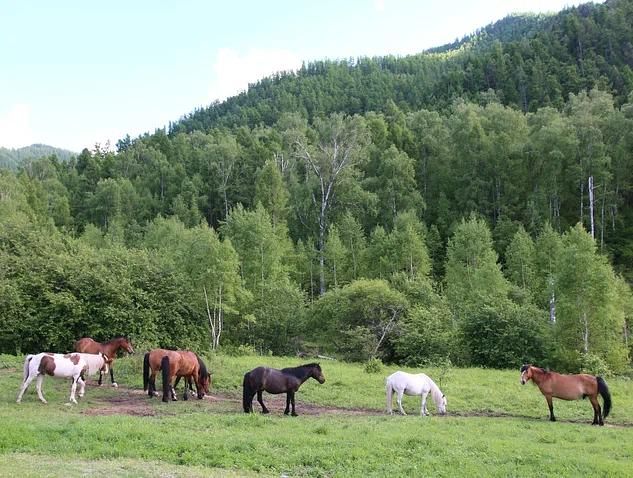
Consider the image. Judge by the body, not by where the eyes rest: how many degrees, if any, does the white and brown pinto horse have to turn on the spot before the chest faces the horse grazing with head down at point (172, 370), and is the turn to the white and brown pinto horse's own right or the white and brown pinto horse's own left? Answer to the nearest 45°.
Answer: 0° — it already faces it

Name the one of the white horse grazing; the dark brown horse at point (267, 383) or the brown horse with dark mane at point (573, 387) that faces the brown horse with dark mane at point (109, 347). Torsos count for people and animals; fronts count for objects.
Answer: the brown horse with dark mane at point (573, 387)

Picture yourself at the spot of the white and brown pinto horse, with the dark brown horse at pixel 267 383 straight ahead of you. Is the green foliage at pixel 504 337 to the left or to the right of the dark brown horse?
left

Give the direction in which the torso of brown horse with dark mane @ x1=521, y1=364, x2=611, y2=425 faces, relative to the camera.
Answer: to the viewer's left

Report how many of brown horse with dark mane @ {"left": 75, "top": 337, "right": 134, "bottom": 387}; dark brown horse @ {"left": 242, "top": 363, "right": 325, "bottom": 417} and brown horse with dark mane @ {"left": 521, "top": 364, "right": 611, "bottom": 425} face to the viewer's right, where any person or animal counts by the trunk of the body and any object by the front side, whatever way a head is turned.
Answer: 2

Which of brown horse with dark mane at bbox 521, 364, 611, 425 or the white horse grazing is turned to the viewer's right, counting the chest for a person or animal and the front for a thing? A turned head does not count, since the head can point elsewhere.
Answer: the white horse grazing

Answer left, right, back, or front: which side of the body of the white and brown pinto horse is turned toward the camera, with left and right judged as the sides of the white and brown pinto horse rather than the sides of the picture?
right

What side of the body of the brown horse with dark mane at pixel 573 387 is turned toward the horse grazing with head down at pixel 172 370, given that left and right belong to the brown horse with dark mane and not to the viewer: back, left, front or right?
front

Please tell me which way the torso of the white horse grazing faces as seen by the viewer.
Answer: to the viewer's right

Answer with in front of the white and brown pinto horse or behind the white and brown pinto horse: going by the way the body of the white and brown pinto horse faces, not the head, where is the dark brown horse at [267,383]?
in front

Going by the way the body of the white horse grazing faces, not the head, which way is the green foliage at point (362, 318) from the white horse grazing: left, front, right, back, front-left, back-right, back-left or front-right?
left

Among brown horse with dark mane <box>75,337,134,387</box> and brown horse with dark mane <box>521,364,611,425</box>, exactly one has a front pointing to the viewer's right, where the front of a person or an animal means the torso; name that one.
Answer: brown horse with dark mane <box>75,337,134,387</box>

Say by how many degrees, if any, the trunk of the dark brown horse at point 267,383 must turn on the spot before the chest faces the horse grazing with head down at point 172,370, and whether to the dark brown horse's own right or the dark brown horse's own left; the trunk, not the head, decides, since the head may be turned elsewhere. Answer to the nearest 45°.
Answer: approximately 135° to the dark brown horse's own left

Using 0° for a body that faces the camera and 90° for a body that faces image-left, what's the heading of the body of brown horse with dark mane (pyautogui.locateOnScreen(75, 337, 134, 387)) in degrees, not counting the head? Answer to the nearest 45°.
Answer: approximately 270°

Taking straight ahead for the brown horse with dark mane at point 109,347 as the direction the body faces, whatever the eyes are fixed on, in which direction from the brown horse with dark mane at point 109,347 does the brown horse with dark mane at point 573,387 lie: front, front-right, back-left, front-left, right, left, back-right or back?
front-right

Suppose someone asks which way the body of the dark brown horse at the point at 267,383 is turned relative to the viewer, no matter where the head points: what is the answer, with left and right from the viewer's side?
facing to the right of the viewer

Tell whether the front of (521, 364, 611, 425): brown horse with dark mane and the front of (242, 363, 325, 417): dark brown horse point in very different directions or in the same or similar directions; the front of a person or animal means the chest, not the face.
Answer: very different directions
